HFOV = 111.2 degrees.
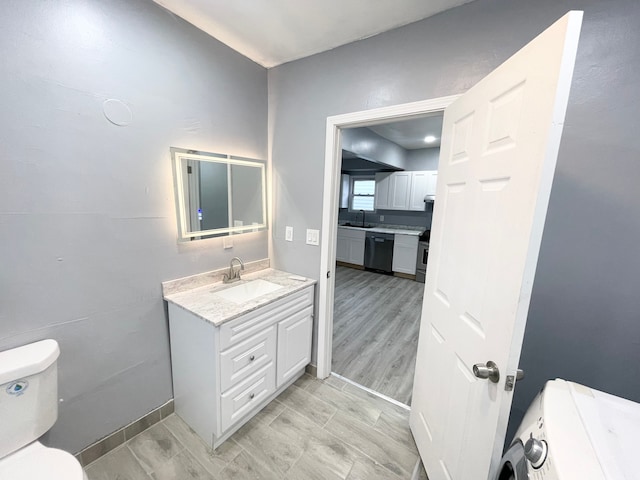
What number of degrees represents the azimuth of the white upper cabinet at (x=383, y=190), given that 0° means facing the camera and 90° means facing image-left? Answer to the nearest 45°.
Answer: approximately 45°

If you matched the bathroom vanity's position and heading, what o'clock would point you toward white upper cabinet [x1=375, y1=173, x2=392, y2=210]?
The white upper cabinet is roughly at 9 o'clock from the bathroom vanity.

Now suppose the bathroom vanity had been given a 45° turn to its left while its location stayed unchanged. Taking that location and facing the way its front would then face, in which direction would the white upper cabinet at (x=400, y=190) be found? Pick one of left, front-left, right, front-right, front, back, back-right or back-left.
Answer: front-left

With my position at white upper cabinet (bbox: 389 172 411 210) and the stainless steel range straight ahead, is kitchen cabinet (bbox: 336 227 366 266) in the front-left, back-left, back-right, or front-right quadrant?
back-right

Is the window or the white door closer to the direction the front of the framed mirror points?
the white door
